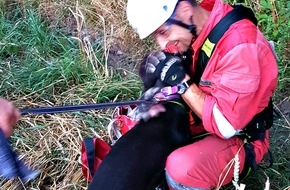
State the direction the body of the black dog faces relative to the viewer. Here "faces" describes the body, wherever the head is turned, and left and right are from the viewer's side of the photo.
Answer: facing away from the viewer and to the right of the viewer
